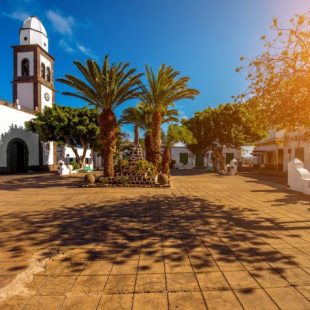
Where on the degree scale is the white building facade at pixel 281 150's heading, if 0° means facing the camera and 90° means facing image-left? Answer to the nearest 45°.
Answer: approximately 45°

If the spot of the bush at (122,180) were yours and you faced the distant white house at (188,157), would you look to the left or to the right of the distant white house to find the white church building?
left

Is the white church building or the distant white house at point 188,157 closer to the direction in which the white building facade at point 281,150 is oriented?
the white church building

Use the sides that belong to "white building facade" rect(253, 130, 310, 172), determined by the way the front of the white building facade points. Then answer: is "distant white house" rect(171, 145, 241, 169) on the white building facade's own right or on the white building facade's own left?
on the white building facade's own right

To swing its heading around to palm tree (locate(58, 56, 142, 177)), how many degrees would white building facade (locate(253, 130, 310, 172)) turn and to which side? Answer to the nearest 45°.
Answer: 0° — it already faces it

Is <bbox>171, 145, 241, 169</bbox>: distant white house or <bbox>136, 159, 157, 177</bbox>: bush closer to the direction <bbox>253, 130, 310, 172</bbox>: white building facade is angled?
the bush

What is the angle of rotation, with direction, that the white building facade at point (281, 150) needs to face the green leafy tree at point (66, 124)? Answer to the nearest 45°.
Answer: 0° — it already faces it
